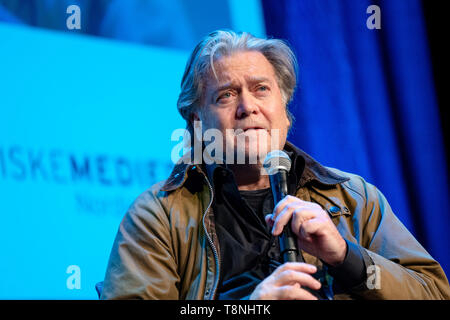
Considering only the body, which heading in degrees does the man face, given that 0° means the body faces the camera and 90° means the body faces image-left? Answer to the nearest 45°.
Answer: approximately 0°
